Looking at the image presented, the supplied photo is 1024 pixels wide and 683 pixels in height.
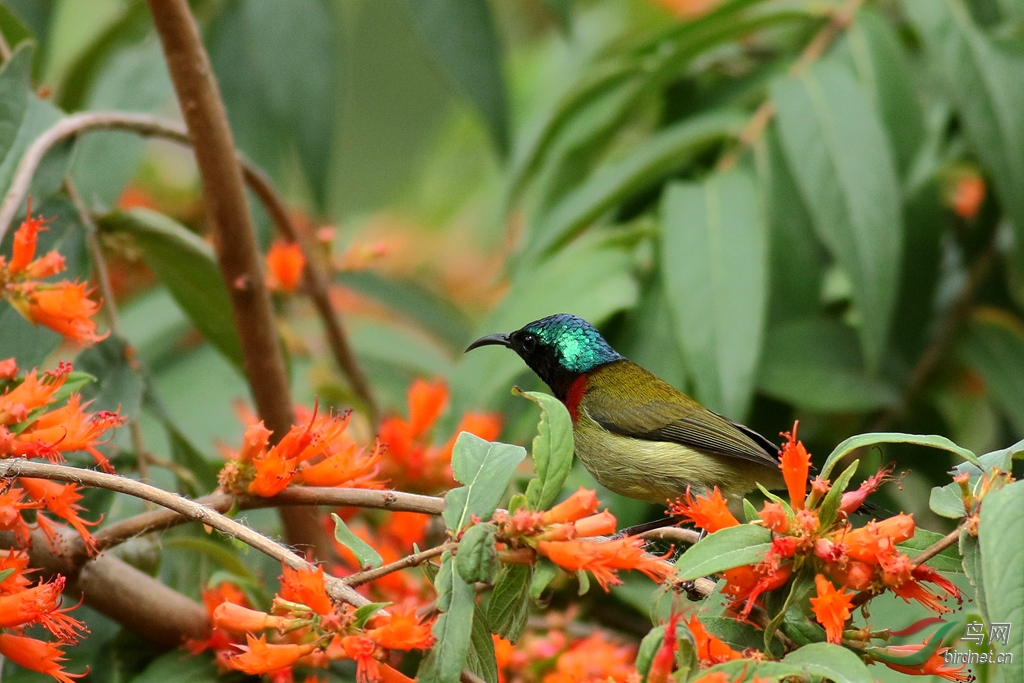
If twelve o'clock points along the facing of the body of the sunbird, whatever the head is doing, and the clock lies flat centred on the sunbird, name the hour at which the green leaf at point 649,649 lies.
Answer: The green leaf is roughly at 9 o'clock from the sunbird.

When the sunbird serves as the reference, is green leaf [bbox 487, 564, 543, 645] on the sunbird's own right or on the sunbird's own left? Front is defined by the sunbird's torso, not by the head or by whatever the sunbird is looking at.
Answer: on the sunbird's own left

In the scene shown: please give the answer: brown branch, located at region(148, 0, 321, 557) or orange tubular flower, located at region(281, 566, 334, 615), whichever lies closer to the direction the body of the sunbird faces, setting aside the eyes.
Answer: the orange tubular flower

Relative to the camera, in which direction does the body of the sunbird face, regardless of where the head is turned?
to the viewer's left

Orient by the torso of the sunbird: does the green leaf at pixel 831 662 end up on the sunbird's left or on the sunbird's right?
on the sunbird's left

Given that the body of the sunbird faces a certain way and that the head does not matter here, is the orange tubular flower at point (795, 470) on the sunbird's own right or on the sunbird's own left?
on the sunbird's own left
